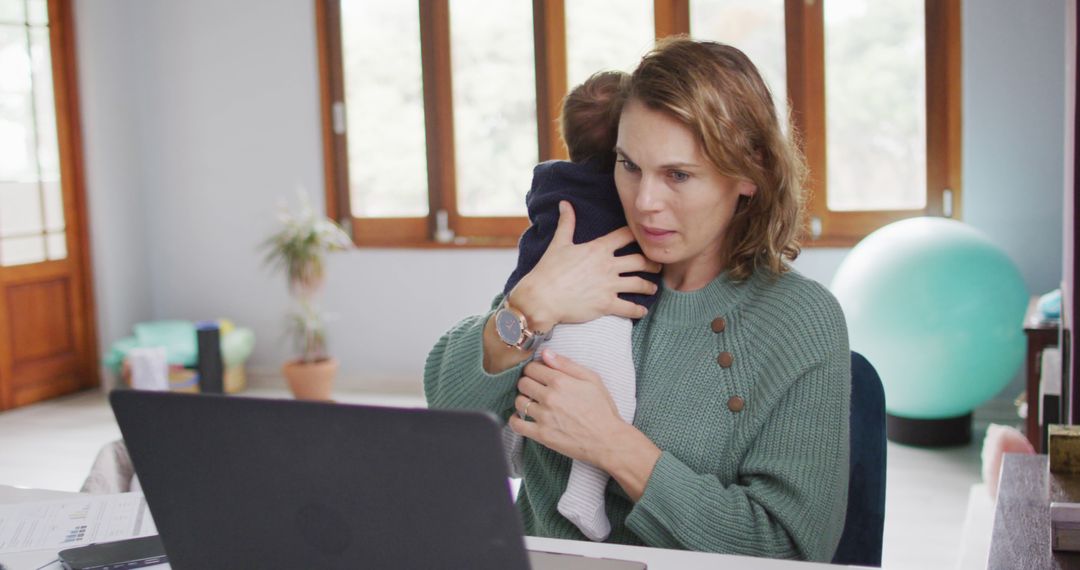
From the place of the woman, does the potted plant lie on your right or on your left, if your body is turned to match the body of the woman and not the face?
on your right

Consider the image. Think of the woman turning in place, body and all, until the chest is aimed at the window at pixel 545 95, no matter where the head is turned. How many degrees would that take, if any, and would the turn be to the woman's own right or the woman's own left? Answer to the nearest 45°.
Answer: approximately 135° to the woman's own right

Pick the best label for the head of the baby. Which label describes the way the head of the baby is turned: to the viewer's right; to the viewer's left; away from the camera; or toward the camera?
away from the camera

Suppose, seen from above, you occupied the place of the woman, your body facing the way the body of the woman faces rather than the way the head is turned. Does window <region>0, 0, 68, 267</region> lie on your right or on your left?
on your right

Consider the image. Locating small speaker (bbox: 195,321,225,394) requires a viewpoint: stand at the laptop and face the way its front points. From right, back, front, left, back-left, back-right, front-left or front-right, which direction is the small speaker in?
front-left

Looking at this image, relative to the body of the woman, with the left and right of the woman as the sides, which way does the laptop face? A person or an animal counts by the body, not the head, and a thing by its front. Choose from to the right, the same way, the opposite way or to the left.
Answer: the opposite way

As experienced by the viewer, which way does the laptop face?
facing away from the viewer and to the right of the viewer

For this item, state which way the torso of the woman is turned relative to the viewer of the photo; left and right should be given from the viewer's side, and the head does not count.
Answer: facing the viewer and to the left of the viewer

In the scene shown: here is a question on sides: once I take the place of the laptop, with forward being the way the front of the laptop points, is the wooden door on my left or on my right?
on my left
